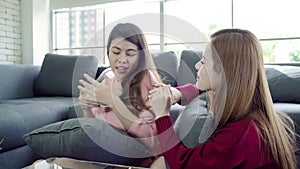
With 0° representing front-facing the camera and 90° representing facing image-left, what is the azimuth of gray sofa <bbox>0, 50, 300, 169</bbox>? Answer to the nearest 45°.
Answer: approximately 0°
